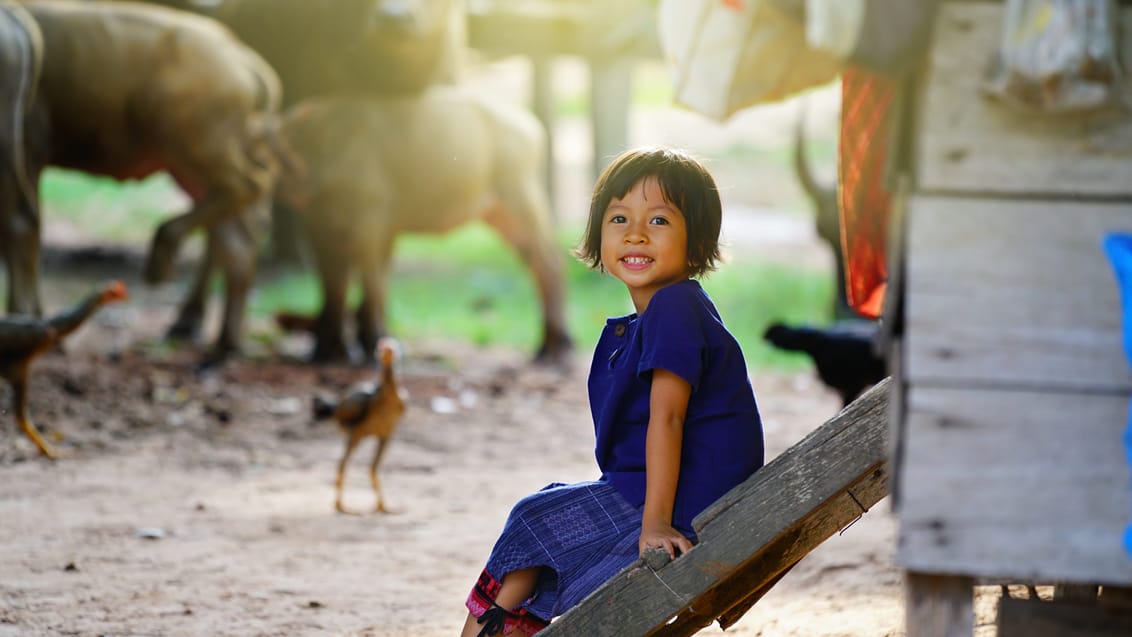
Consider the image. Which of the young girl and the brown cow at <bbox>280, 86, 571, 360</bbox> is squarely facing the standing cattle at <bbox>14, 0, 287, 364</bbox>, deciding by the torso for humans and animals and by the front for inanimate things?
the brown cow

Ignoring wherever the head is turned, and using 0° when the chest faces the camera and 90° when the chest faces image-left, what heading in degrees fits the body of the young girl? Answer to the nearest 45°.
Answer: approximately 45°

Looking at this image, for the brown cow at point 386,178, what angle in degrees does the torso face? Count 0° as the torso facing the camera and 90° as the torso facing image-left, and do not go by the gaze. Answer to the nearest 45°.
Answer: approximately 90°

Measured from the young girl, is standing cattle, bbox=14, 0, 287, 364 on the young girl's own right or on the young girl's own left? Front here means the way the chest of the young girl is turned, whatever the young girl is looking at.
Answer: on the young girl's own right

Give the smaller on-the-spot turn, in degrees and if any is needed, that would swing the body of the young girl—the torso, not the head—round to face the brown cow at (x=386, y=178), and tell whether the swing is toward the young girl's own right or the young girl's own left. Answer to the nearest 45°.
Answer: approximately 135° to the young girl's own right

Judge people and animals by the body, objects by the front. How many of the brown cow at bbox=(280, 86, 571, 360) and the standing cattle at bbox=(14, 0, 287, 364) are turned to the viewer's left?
2

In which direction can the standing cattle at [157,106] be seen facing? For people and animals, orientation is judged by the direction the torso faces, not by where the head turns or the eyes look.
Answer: to the viewer's left

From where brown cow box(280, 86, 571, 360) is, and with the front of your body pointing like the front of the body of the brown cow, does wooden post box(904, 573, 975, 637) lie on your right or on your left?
on your left

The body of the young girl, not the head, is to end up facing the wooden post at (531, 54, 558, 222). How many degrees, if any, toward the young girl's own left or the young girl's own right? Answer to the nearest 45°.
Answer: approximately 135° to the young girl's own right

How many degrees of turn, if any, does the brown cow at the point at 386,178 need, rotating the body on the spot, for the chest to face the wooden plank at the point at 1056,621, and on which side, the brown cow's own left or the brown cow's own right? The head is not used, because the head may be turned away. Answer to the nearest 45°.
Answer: approximately 90° to the brown cow's own left
